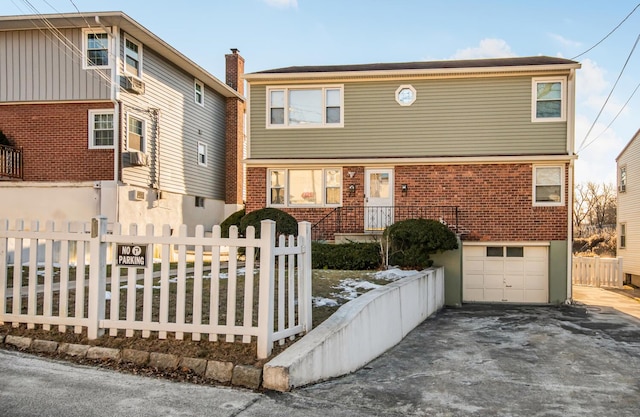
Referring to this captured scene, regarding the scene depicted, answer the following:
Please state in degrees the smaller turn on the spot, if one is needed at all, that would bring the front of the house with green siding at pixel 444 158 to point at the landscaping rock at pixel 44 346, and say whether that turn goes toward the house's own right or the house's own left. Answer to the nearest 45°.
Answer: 0° — it already faces it

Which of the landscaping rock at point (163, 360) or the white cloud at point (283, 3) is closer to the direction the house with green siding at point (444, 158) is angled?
the landscaping rock

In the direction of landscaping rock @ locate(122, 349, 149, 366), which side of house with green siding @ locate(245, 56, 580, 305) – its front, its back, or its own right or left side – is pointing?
front

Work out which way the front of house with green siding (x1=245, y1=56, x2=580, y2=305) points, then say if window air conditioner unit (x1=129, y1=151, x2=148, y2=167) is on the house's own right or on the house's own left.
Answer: on the house's own right

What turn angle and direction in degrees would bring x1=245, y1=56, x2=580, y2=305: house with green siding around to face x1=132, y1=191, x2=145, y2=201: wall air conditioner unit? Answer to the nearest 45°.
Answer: approximately 90° to its right

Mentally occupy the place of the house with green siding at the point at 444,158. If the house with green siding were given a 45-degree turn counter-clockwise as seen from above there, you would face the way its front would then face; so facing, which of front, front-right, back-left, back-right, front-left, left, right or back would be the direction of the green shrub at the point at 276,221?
right

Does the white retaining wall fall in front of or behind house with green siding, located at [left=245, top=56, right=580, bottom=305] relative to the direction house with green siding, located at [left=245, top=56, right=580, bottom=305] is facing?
in front

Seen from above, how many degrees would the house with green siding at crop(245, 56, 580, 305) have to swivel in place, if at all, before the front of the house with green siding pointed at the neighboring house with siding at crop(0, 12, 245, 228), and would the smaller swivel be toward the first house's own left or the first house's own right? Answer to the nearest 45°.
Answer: approximately 90° to the first house's own right

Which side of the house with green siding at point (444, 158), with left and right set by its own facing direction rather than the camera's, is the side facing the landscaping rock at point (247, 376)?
front

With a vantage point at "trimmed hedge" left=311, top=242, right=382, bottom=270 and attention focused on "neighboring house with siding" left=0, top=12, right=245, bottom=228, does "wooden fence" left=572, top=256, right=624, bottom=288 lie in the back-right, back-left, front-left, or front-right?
back-right

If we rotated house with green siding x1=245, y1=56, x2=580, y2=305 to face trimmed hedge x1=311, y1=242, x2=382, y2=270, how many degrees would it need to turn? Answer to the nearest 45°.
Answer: approximately 45° to its right

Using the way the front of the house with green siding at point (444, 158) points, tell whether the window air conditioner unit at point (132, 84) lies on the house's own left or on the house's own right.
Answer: on the house's own right

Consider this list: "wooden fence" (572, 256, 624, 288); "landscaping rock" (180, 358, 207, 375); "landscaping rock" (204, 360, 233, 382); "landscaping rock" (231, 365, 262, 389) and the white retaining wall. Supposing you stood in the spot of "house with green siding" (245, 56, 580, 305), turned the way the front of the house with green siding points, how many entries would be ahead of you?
4

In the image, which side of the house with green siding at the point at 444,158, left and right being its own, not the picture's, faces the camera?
front
